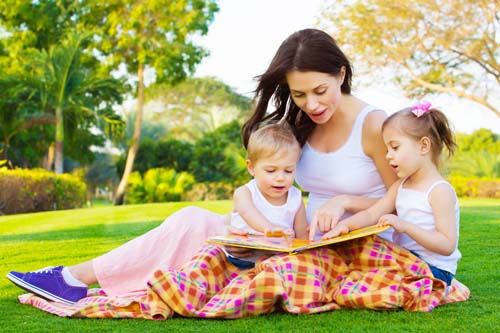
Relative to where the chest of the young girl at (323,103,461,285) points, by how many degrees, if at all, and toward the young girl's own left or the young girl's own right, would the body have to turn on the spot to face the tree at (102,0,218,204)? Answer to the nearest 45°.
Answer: approximately 90° to the young girl's own right

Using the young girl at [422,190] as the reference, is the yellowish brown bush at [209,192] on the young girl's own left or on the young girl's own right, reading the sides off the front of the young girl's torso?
on the young girl's own right

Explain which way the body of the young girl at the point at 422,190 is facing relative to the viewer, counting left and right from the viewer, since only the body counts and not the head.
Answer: facing the viewer and to the left of the viewer

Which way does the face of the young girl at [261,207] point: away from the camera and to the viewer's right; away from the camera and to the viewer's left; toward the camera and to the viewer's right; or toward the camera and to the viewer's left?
toward the camera and to the viewer's right

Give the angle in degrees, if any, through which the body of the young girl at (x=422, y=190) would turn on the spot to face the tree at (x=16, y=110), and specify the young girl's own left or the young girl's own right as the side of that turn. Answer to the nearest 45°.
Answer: approximately 90° to the young girl's own right

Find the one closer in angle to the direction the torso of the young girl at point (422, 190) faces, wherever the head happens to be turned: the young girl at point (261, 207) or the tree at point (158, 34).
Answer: the young girl

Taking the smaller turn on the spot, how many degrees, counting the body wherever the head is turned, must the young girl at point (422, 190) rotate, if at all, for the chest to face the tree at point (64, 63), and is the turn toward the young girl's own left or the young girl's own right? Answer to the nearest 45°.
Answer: approximately 90° to the young girl's own right

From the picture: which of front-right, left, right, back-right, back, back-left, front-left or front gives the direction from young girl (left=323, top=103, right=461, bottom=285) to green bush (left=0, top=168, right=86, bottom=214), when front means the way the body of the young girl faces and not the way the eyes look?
right

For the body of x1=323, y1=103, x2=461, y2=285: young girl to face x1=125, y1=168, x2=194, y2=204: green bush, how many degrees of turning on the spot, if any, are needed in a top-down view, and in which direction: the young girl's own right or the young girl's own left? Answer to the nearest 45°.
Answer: approximately 90° to the young girl's own right
